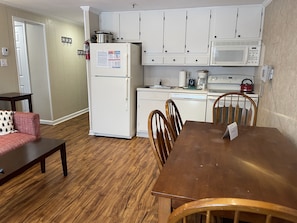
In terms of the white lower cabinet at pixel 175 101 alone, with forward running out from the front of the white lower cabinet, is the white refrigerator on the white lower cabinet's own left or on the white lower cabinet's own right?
on the white lower cabinet's own right

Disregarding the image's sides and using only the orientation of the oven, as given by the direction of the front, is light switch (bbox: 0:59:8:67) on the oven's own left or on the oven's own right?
on the oven's own right

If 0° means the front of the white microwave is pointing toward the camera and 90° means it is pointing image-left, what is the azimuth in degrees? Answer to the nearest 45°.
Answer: approximately 0°

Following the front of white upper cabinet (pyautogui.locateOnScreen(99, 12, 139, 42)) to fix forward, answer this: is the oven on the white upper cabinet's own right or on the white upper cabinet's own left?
on the white upper cabinet's own left

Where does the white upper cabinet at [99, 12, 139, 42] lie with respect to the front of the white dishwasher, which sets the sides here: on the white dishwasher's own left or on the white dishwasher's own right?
on the white dishwasher's own right

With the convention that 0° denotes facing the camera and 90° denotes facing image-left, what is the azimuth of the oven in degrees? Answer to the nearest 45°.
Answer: approximately 0°
